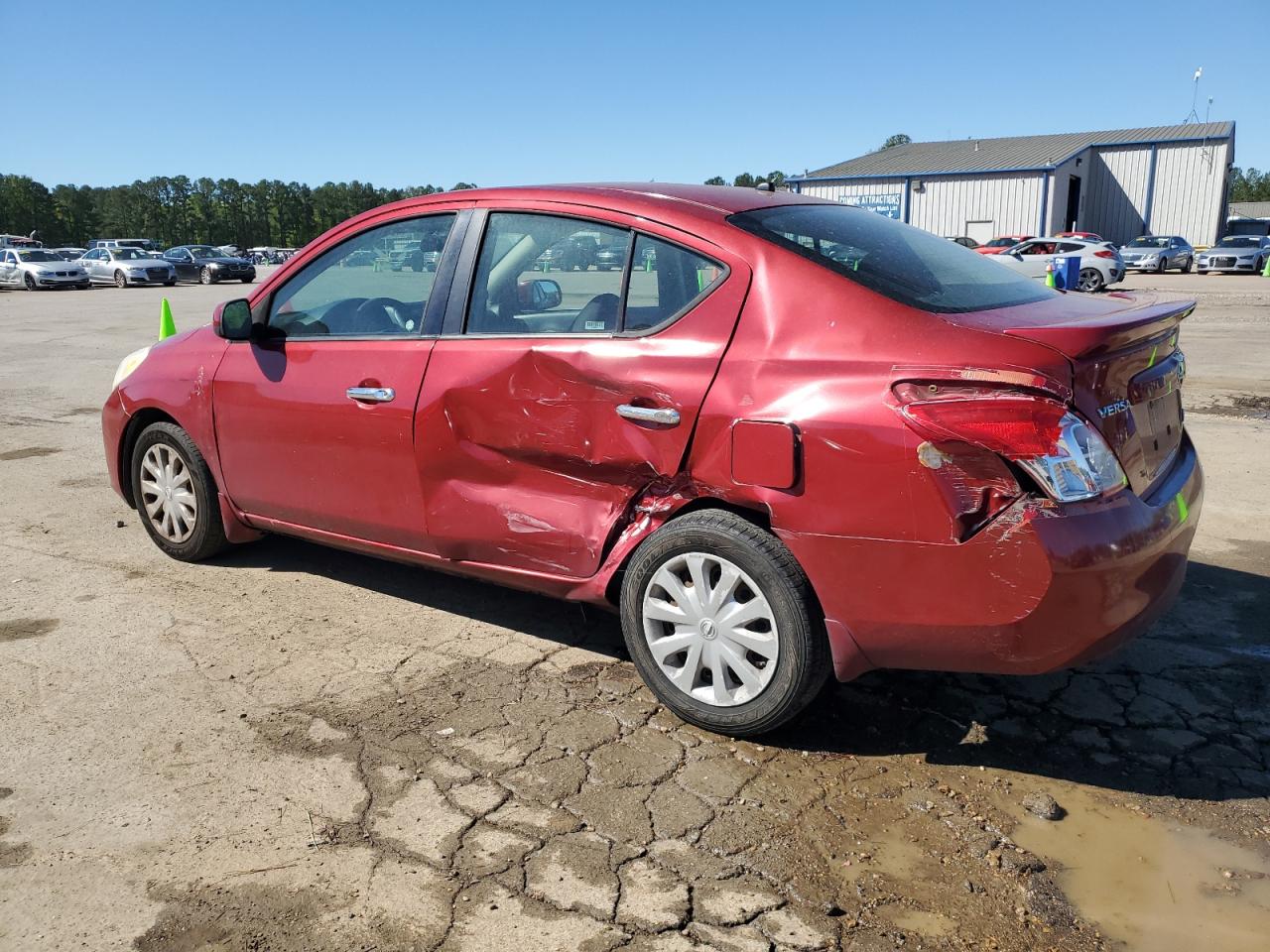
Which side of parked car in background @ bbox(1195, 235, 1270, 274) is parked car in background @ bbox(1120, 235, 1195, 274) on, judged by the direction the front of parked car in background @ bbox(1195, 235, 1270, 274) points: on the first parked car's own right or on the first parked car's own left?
on the first parked car's own right

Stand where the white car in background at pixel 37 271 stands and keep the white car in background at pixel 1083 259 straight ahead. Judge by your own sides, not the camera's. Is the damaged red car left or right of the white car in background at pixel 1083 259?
right

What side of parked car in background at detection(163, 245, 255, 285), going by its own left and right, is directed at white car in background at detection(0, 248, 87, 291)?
right

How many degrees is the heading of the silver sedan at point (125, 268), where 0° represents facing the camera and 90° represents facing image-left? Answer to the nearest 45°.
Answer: approximately 315°

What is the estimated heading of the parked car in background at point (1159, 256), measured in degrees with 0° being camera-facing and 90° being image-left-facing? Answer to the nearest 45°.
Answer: approximately 45°

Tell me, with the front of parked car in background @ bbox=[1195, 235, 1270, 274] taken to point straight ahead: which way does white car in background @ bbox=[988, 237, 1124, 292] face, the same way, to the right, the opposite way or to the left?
to the right
